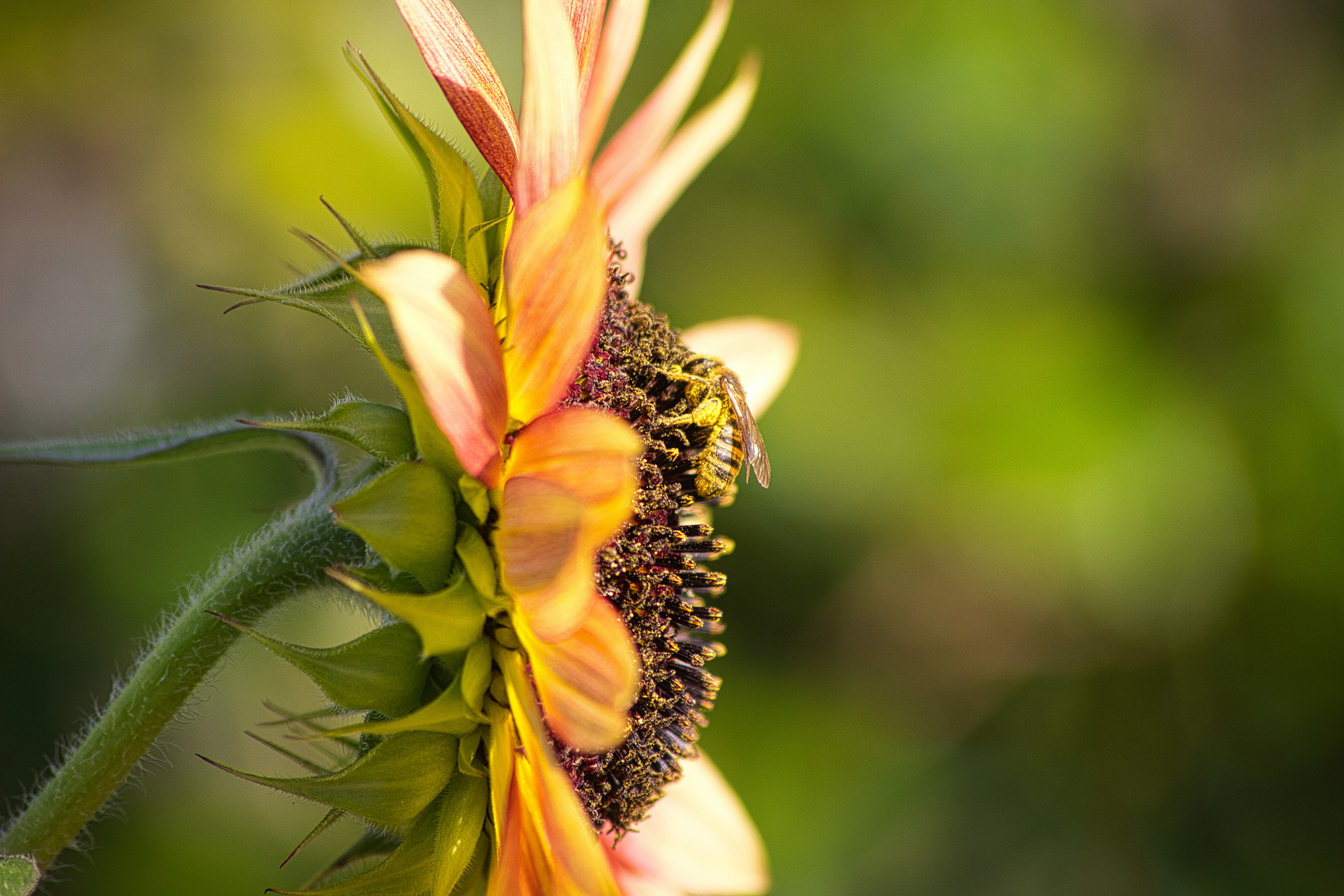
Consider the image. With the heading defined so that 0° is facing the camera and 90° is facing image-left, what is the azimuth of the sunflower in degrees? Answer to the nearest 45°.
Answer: approximately 270°
